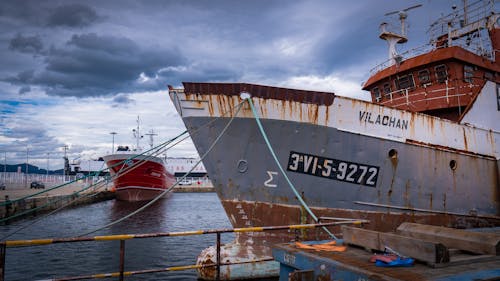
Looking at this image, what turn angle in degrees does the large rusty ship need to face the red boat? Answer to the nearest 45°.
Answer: approximately 90° to its right

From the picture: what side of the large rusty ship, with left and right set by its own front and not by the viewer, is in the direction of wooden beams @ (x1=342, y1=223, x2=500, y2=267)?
left
